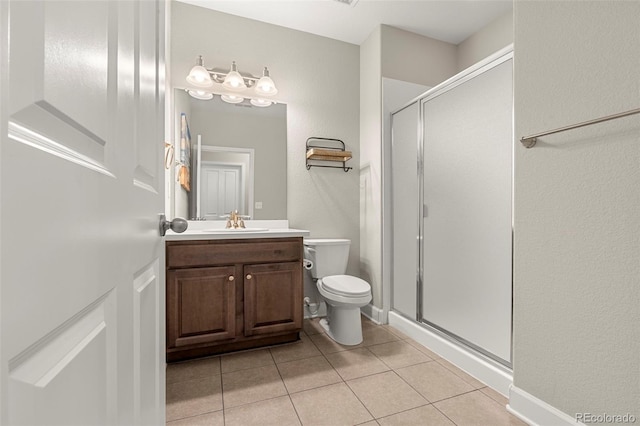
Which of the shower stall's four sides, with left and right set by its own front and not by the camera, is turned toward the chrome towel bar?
left

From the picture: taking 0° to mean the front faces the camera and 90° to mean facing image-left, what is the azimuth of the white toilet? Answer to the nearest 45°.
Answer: approximately 315°

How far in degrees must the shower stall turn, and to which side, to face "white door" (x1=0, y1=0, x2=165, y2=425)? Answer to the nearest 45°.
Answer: approximately 45° to its left

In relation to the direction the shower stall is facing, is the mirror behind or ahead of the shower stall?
ahead

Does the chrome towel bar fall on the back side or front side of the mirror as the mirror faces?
on the front side

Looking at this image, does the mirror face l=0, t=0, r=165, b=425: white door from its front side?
yes

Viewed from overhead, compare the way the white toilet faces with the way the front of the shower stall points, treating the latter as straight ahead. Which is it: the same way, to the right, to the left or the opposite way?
to the left

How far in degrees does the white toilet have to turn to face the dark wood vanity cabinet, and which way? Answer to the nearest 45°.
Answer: approximately 90° to its right

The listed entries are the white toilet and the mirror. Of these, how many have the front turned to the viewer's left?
0

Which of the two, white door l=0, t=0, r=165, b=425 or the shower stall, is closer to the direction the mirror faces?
the white door

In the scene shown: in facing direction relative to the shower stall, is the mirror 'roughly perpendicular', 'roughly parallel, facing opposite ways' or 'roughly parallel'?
roughly perpendicular

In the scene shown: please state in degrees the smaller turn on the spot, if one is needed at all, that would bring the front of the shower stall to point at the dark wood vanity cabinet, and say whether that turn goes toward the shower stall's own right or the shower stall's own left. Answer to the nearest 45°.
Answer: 0° — it already faces it

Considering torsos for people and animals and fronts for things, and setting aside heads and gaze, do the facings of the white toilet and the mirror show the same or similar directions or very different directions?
same or similar directions

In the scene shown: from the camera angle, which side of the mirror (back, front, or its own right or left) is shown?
front

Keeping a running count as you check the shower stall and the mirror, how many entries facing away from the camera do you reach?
0

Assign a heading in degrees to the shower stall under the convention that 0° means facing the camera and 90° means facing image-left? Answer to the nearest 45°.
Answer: approximately 45°
